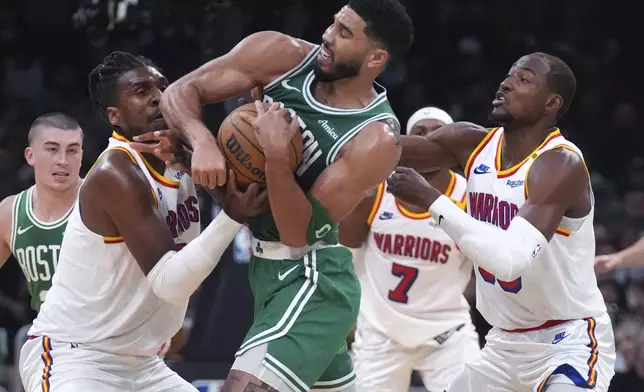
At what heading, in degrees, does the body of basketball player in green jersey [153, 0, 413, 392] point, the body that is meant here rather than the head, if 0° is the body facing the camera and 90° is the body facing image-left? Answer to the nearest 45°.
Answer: approximately 45°

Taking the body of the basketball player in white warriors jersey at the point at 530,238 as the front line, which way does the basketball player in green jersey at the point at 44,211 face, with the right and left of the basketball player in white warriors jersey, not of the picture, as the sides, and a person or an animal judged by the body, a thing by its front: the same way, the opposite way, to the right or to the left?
to the left

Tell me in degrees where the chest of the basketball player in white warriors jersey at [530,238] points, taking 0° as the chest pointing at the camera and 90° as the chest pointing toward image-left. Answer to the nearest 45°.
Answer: approximately 45°

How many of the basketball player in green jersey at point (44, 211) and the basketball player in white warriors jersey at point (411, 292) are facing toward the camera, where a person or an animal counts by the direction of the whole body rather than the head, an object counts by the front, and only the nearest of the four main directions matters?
2

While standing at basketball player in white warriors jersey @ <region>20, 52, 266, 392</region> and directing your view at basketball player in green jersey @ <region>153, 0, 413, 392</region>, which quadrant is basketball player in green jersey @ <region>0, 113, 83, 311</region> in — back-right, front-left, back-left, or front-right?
back-left

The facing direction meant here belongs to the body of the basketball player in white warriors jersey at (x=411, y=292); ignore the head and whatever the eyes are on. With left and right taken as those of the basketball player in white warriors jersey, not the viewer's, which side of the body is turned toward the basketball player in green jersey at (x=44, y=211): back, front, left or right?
right

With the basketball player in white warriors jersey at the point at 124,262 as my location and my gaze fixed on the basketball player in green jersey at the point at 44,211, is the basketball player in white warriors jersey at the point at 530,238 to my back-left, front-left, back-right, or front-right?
back-right
